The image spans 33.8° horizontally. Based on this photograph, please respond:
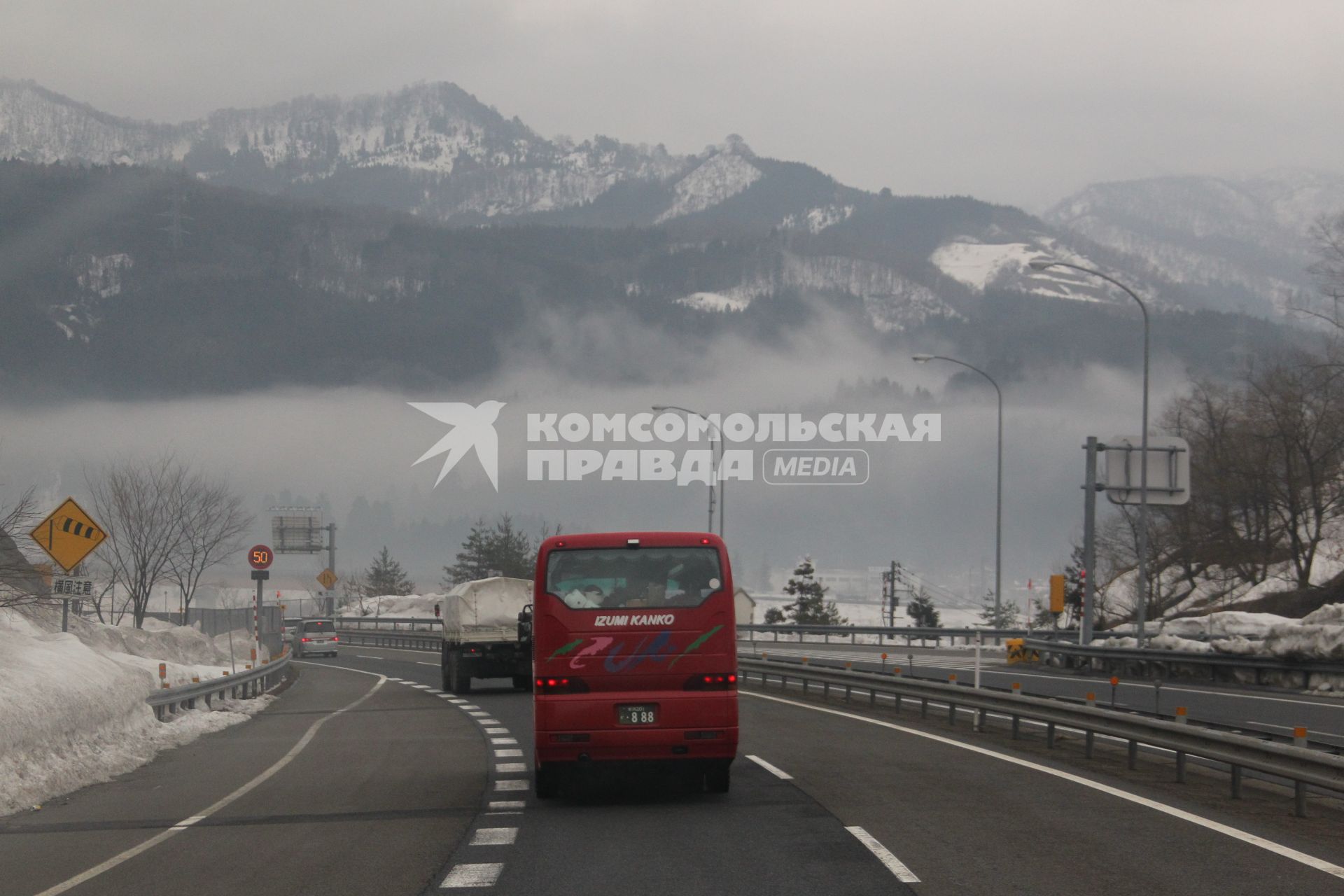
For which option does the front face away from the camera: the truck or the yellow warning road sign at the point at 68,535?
the truck

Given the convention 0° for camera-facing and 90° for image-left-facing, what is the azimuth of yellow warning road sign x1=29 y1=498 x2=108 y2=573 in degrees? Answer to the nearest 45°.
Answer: approximately 0°

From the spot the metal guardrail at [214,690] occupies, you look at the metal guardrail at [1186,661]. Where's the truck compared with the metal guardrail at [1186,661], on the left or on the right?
left

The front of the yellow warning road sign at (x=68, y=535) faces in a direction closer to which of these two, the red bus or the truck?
the red bus

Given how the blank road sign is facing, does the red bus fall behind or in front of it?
behind

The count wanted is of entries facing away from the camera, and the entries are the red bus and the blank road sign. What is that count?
2

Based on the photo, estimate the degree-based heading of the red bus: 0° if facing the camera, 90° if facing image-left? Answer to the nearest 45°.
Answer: approximately 180°

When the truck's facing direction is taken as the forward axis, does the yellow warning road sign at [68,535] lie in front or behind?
behind

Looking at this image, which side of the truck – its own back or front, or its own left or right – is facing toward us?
back

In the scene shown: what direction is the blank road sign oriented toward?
away from the camera

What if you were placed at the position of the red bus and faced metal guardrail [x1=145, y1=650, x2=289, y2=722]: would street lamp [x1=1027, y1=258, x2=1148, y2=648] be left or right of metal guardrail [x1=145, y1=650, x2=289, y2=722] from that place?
right

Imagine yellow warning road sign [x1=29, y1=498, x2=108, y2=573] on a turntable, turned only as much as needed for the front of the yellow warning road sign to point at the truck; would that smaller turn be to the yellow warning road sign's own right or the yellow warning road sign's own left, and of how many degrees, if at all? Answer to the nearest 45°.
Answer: approximately 135° to the yellow warning road sign's own left

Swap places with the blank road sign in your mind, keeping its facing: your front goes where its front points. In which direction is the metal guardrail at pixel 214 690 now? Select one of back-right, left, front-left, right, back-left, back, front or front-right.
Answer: back-left

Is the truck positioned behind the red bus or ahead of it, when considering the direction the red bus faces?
ahead
